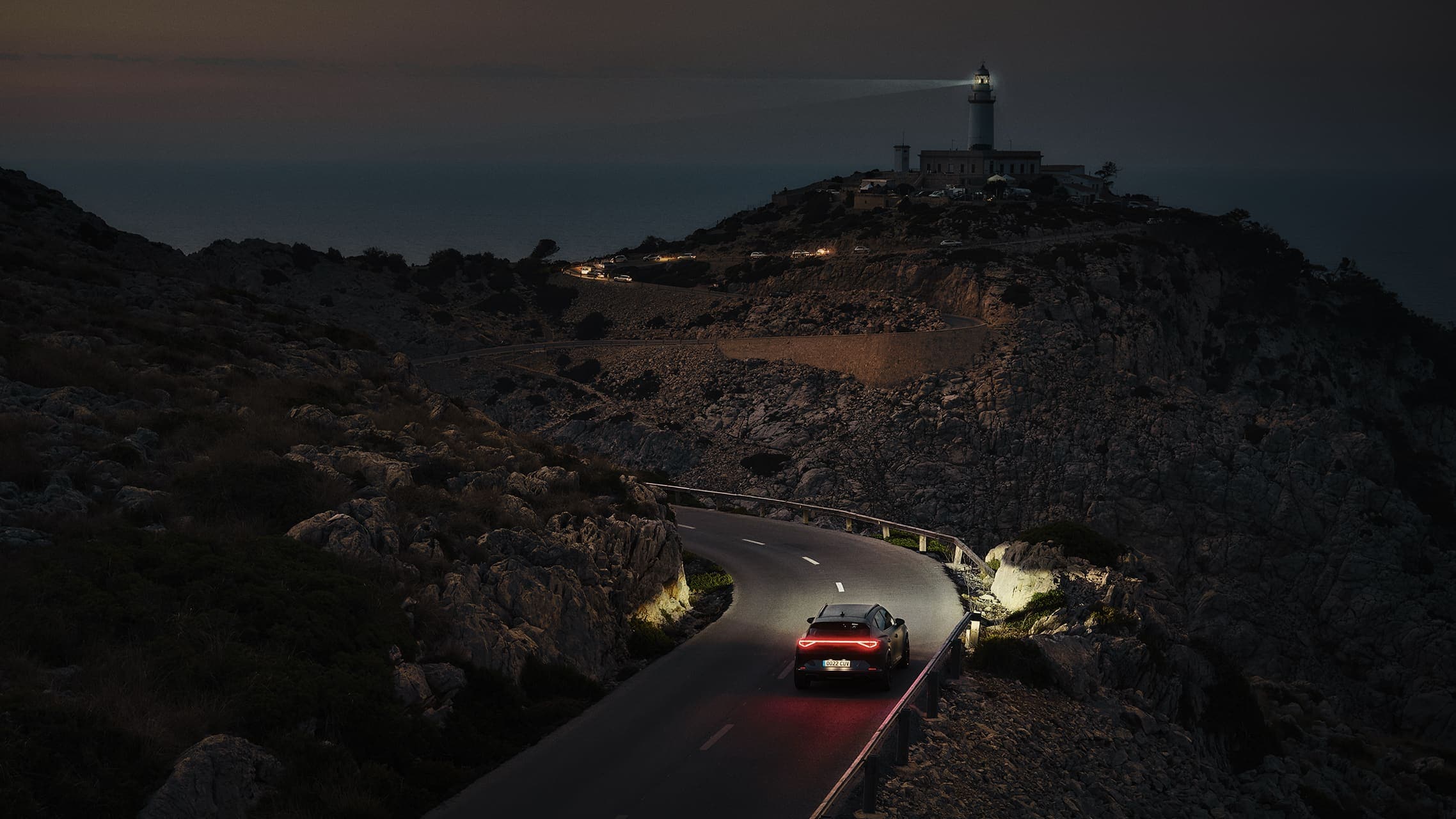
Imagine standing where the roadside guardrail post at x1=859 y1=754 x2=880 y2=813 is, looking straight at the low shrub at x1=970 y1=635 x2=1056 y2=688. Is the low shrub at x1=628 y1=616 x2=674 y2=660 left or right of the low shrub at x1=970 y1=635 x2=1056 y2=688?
left

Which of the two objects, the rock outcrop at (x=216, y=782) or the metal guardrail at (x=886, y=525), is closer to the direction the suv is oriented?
the metal guardrail

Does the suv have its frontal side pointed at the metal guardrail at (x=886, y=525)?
yes

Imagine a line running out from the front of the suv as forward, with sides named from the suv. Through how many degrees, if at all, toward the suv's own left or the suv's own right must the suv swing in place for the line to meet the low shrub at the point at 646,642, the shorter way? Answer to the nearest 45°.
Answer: approximately 45° to the suv's own left

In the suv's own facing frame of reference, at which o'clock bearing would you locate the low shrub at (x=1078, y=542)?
The low shrub is roughly at 1 o'clock from the suv.

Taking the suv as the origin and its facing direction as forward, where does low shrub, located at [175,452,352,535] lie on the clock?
The low shrub is roughly at 9 o'clock from the suv.

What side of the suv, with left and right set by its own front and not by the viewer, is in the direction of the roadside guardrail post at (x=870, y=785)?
back

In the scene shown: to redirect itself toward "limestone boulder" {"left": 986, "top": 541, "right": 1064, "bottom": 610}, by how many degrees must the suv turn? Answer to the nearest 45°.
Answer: approximately 45° to its right

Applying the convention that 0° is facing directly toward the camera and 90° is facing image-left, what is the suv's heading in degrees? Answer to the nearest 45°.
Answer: approximately 180°
